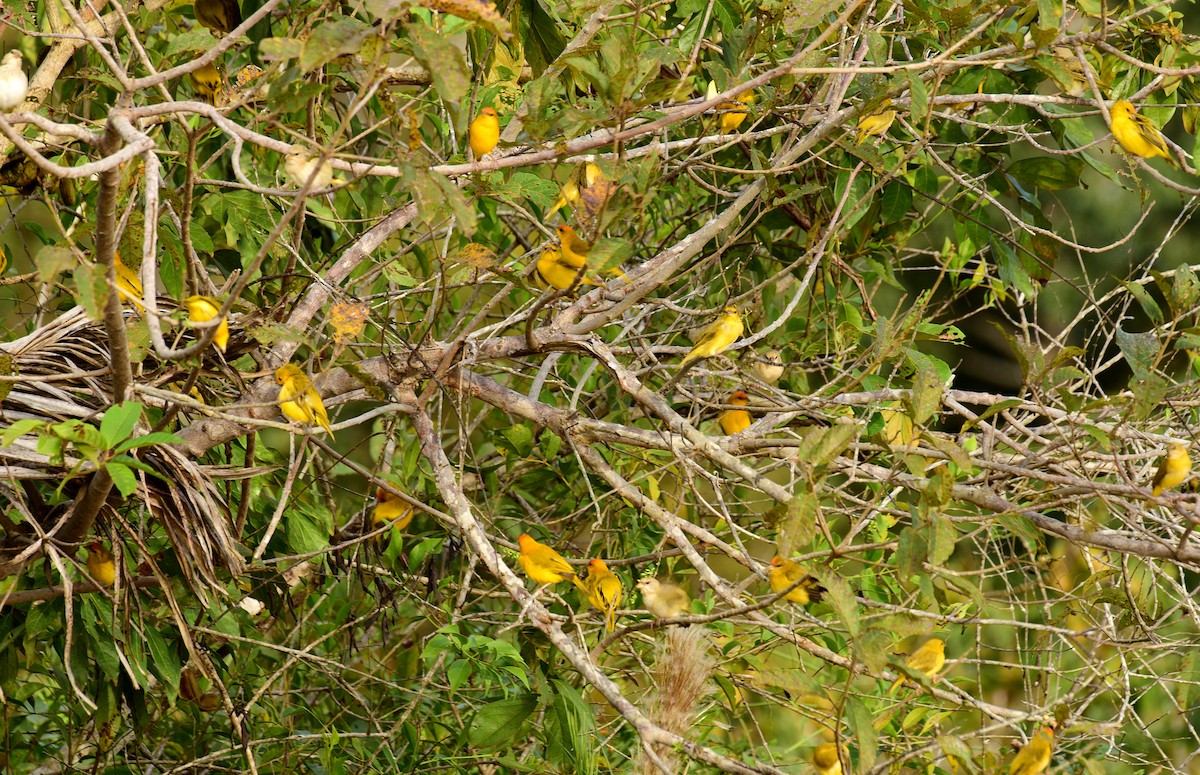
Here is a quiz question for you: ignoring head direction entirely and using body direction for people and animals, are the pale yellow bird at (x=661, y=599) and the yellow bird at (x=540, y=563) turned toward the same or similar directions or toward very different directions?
same or similar directions

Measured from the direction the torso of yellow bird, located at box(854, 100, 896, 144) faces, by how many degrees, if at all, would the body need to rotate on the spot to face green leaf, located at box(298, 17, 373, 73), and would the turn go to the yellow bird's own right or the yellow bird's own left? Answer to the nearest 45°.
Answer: approximately 135° to the yellow bird's own right

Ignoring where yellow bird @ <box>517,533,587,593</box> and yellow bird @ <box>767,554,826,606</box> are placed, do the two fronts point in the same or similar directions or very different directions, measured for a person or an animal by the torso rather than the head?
same or similar directions

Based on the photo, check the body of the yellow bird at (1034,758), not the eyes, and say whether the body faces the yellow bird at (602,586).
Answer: no

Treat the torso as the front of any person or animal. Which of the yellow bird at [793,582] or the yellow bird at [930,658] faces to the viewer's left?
the yellow bird at [793,582]

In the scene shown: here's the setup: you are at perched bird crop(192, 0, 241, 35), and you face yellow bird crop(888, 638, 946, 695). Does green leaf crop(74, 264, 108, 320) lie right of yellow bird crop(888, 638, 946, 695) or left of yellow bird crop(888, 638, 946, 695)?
right

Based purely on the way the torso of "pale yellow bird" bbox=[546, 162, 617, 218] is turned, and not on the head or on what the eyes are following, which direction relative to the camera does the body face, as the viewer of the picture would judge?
to the viewer's right

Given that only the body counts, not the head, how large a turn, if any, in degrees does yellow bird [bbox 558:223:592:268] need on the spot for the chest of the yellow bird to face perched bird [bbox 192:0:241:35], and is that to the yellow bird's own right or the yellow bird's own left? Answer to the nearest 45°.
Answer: approximately 45° to the yellow bird's own right

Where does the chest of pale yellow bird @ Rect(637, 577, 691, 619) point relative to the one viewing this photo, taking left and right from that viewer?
facing to the left of the viewer

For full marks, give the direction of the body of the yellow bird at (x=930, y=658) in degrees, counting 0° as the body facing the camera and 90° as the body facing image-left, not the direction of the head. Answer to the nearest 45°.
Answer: approximately 270°
